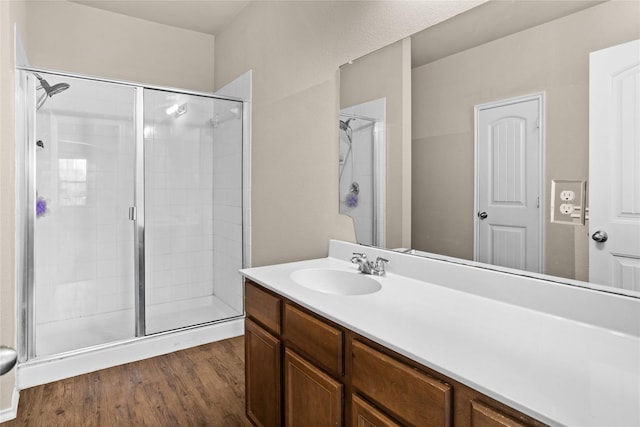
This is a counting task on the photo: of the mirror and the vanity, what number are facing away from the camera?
0

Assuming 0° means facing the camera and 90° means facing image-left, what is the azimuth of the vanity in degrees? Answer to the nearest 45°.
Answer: approximately 45°

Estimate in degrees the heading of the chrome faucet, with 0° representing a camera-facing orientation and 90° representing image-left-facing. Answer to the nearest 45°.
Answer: approximately 45°

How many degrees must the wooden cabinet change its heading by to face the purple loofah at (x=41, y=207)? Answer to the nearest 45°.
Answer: approximately 90° to its right

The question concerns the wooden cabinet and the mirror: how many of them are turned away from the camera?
0

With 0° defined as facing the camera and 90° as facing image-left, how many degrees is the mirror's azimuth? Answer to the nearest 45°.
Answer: approximately 45°

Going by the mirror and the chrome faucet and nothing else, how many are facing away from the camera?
0
